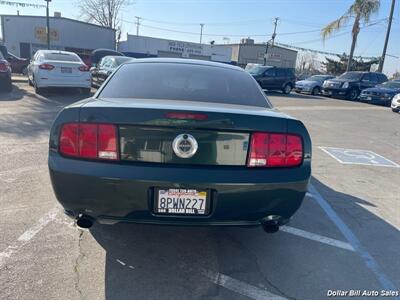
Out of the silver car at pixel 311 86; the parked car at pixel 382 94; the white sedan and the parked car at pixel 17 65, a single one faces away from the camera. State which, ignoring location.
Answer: the white sedan

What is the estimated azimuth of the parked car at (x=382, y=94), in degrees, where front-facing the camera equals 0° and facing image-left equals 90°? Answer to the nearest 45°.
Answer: approximately 45°

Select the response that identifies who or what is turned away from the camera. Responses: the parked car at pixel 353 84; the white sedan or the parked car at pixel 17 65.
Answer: the white sedan

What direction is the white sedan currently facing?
away from the camera

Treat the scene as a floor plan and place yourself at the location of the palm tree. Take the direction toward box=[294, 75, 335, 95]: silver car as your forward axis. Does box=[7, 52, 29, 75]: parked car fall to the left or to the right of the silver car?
right

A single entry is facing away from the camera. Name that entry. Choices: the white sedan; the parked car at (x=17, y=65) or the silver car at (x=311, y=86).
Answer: the white sedan

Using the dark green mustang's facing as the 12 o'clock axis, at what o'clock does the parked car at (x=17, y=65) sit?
The parked car is roughly at 11 o'clock from the dark green mustang.

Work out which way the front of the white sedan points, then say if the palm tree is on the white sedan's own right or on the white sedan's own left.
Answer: on the white sedan's own right

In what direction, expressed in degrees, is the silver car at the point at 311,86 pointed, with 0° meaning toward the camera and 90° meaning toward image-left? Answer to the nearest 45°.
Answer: approximately 45°

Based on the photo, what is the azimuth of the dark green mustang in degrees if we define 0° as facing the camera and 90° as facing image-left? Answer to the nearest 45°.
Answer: approximately 180°
